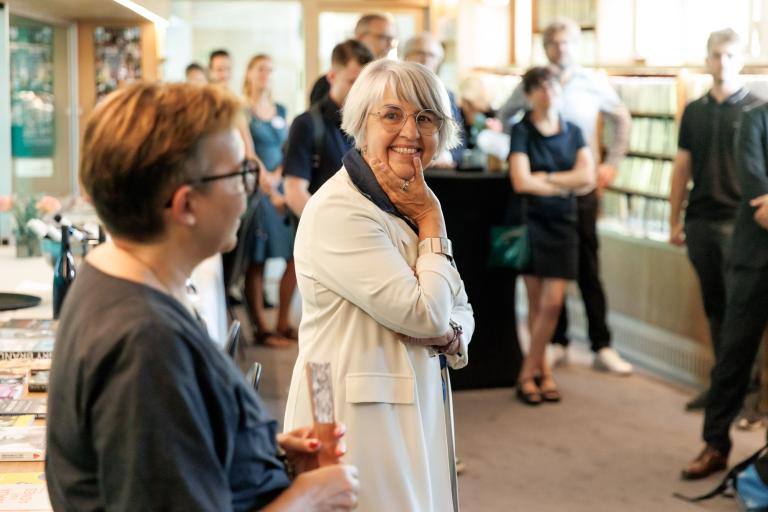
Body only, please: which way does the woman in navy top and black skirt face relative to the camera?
toward the camera

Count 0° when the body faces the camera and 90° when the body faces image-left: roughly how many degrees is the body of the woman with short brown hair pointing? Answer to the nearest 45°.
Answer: approximately 270°

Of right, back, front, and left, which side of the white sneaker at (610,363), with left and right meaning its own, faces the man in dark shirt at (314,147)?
right

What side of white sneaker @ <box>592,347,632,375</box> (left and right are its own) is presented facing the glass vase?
right

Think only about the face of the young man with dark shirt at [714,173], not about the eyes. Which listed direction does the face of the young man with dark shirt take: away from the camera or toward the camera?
toward the camera

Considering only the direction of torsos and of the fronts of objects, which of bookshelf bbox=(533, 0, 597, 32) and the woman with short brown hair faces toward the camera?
the bookshelf

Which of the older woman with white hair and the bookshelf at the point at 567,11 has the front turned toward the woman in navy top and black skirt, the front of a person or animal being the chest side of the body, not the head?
the bookshelf

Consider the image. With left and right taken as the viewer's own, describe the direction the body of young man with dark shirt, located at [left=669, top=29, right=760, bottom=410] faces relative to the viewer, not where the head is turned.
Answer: facing the viewer

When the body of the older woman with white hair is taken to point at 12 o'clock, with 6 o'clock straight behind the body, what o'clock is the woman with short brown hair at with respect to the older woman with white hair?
The woman with short brown hair is roughly at 2 o'clock from the older woman with white hair.

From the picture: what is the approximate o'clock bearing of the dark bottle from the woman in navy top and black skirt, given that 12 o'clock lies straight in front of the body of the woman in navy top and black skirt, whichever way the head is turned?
The dark bottle is roughly at 1 o'clock from the woman in navy top and black skirt.

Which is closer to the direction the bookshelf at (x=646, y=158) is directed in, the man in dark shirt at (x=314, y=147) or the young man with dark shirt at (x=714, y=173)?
the man in dark shirt
